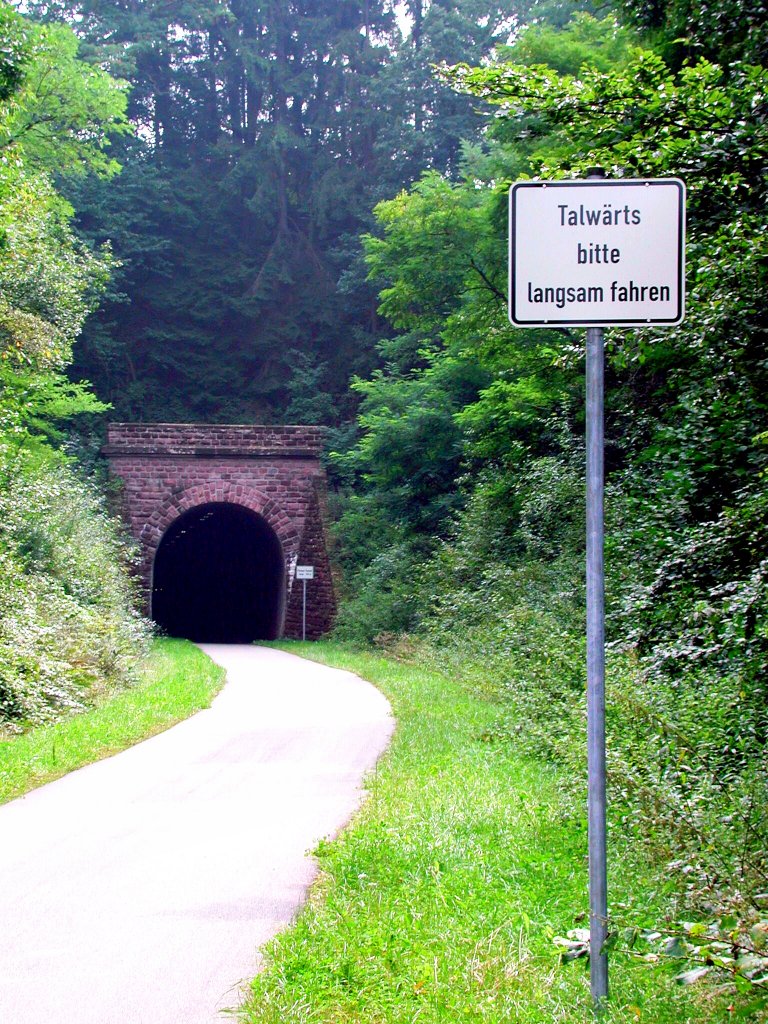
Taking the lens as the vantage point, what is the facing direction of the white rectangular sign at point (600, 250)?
facing the viewer

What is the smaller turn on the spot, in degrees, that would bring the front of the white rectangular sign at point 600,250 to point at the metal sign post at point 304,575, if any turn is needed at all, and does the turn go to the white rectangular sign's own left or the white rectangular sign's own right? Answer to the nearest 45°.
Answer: approximately 180°
